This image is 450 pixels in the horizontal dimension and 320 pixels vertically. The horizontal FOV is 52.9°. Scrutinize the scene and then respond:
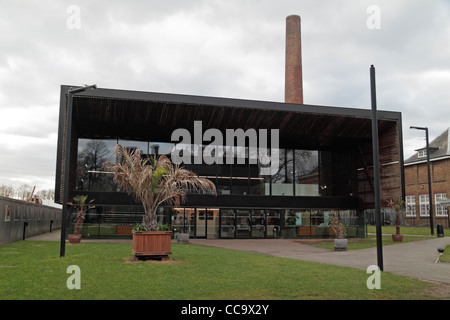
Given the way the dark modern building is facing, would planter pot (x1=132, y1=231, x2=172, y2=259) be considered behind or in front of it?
in front

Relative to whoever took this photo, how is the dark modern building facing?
facing the viewer

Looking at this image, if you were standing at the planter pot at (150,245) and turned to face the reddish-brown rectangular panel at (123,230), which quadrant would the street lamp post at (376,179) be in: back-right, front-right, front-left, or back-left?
back-right

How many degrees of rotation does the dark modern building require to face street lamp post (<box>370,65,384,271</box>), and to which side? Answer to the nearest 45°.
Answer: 0° — it already faces it

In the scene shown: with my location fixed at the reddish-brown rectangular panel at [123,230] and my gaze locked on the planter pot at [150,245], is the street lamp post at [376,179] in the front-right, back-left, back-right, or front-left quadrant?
front-left

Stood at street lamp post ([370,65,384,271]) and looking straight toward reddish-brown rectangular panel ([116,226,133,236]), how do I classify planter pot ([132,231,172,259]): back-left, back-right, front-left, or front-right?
front-left

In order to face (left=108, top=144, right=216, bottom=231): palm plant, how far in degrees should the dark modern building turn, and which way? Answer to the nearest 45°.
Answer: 0° — it already faces it

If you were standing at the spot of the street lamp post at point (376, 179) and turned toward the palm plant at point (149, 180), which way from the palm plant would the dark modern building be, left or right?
right
